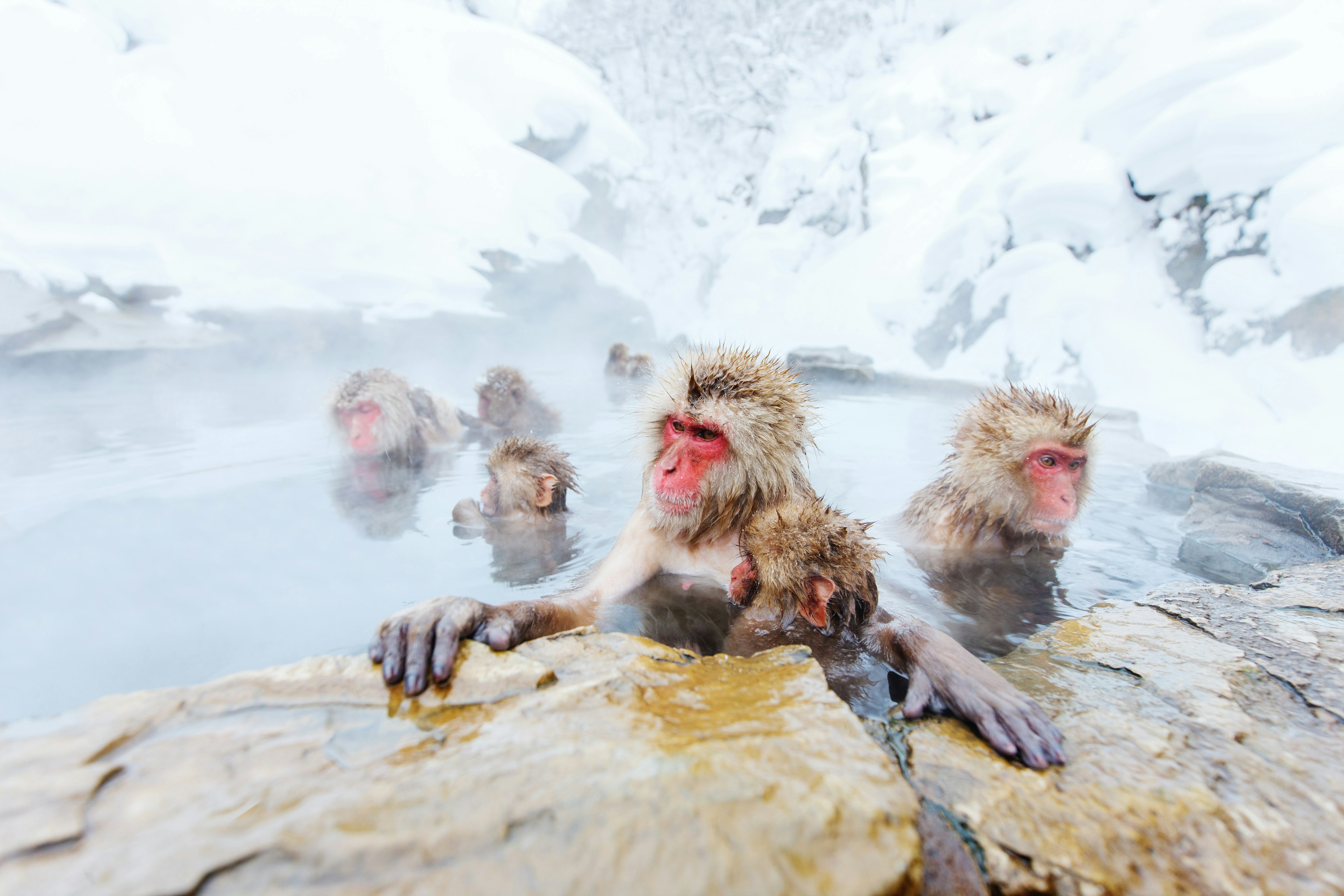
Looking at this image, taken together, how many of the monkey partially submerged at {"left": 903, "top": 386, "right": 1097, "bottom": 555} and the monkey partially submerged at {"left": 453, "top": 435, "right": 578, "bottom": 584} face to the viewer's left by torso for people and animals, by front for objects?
1

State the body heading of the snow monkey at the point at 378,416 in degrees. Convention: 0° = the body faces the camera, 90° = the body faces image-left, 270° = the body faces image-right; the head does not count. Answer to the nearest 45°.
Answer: approximately 45°

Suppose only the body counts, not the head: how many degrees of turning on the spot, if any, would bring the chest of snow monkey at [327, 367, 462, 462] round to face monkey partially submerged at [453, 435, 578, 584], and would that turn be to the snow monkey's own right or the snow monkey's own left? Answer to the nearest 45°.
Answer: approximately 90° to the snow monkey's own left

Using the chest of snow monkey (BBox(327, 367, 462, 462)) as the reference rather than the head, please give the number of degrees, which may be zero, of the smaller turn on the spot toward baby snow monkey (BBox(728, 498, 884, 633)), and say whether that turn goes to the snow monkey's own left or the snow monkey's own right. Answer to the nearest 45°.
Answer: approximately 45° to the snow monkey's own left

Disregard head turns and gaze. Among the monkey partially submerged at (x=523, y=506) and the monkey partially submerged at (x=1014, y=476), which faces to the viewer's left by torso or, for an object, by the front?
the monkey partially submerged at (x=523, y=506)

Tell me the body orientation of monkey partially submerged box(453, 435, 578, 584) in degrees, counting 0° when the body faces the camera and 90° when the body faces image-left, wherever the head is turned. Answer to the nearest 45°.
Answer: approximately 90°

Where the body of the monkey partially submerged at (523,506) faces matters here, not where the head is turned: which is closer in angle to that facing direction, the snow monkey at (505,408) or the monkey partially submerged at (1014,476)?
the snow monkey

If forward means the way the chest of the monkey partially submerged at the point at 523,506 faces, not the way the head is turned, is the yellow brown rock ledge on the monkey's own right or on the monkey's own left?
on the monkey's own left
